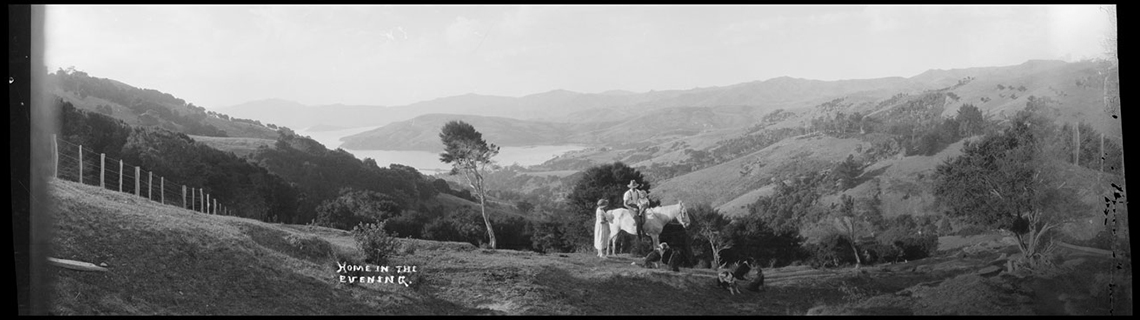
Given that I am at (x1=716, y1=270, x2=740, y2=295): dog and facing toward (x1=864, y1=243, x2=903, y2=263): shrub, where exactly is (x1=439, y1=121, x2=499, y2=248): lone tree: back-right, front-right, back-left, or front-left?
back-left

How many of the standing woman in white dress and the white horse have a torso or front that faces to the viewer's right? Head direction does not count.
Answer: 2

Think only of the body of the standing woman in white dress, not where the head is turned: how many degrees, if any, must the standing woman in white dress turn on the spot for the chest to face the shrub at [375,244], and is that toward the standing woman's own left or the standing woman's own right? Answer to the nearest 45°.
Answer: approximately 180°

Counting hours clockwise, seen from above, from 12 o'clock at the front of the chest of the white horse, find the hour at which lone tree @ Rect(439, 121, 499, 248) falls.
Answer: The lone tree is roughly at 6 o'clock from the white horse.

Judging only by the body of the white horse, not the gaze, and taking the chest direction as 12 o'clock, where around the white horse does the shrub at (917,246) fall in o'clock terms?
The shrub is roughly at 12 o'clock from the white horse.

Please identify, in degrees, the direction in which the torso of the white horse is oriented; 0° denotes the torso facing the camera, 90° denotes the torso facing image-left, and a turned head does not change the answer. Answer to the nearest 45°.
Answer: approximately 270°

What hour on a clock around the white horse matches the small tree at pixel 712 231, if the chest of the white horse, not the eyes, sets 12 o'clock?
The small tree is roughly at 12 o'clock from the white horse.

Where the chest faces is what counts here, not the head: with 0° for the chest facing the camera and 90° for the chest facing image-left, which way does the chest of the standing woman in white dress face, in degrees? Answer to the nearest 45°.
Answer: approximately 270°
